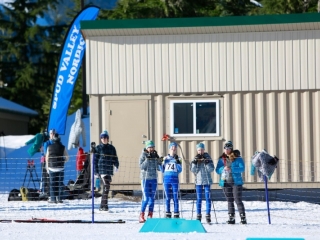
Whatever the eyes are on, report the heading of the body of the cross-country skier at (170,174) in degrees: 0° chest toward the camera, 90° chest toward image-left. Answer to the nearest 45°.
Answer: approximately 0°

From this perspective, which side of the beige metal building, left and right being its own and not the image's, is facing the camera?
front

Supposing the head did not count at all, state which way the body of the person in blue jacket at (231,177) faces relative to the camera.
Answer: toward the camera

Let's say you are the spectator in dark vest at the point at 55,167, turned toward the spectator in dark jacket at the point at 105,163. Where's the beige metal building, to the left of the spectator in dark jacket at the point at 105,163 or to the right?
left

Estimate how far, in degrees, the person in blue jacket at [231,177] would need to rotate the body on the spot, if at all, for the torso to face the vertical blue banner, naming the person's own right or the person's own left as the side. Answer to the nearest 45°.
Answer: approximately 135° to the person's own right
